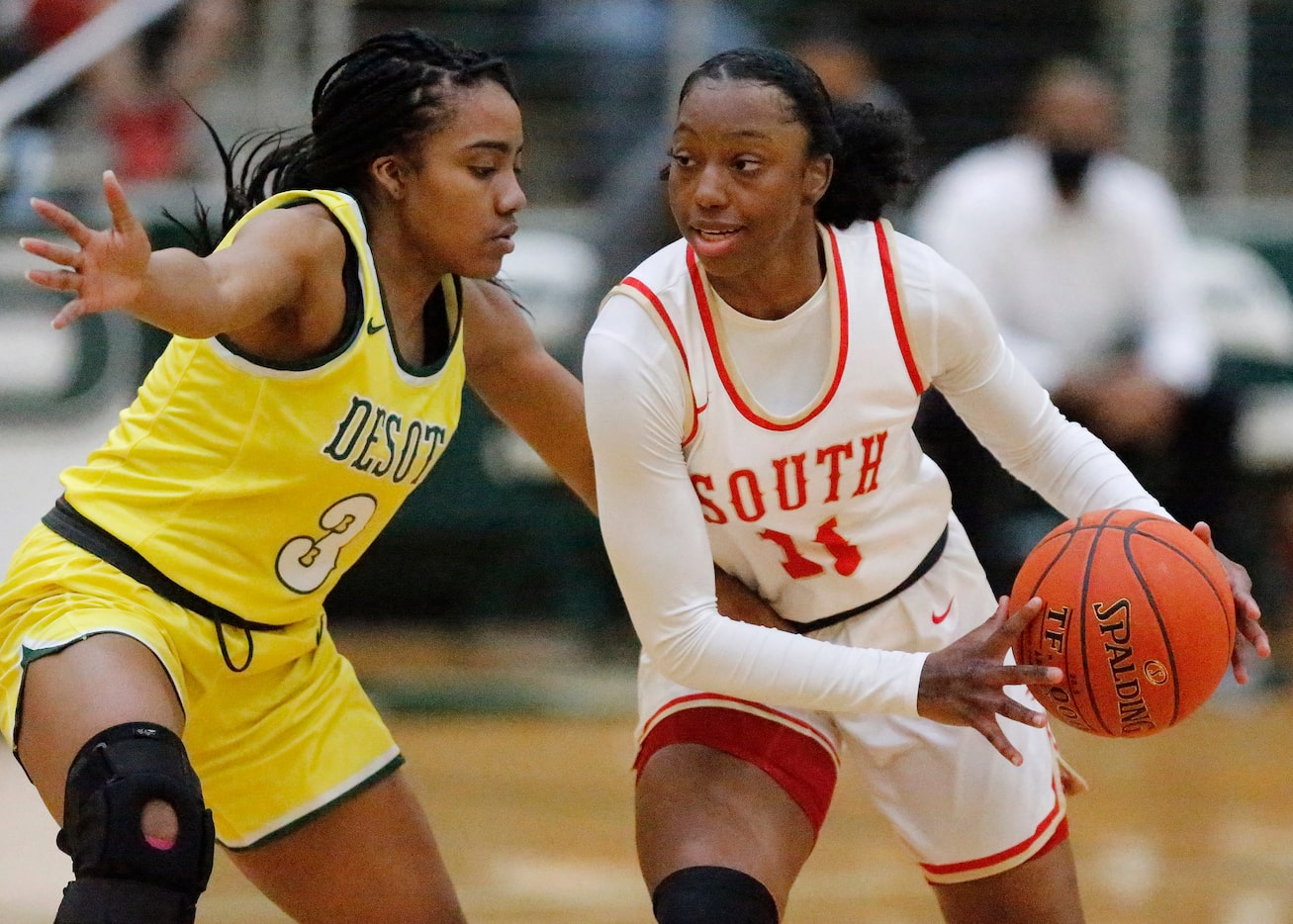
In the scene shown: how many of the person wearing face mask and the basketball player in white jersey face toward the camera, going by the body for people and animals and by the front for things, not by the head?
2

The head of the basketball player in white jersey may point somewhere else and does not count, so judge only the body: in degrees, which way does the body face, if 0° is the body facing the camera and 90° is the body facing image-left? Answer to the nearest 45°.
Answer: approximately 0°

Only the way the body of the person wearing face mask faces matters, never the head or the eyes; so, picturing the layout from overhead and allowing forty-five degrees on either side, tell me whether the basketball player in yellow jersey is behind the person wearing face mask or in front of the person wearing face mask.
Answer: in front

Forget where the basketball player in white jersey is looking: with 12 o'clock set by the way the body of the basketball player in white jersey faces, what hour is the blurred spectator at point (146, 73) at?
The blurred spectator is roughly at 5 o'clock from the basketball player in white jersey.

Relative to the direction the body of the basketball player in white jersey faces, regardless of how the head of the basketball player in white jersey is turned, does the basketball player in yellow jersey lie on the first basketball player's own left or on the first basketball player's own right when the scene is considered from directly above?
on the first basketball player's own right

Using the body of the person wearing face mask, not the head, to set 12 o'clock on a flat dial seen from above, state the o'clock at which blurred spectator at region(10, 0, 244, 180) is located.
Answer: The blurred spectator is roughly at 3 o'clock from the person wearing face mask.

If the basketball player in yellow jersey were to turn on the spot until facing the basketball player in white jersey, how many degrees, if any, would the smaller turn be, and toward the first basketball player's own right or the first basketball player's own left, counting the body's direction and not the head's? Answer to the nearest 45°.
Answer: approximately 45° to the first basketball player's own left

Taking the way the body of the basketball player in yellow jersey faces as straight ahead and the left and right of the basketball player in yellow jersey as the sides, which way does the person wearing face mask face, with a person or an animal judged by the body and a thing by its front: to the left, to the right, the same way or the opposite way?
to the right

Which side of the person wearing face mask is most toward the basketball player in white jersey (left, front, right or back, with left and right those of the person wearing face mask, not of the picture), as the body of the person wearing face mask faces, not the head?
front

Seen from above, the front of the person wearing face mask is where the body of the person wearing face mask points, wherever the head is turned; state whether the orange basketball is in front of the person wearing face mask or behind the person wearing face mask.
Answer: in front
